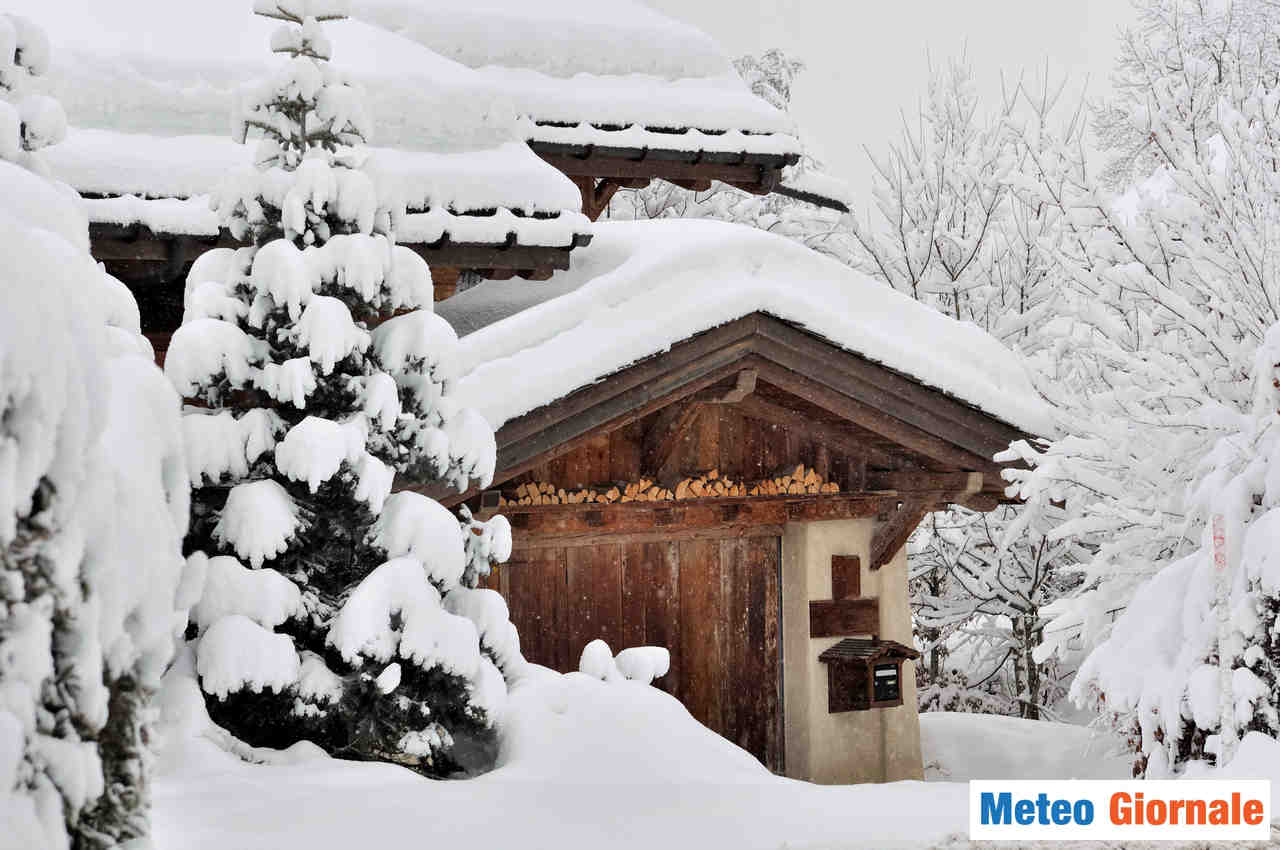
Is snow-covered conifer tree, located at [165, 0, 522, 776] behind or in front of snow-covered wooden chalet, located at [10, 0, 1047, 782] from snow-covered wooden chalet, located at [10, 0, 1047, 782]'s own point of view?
in front

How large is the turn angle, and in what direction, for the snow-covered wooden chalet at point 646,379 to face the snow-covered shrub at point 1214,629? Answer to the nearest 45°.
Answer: approximately 45° to its left

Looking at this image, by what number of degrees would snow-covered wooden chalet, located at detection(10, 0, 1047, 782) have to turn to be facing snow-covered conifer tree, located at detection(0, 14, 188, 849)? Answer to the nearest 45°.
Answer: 0° — it already faces it

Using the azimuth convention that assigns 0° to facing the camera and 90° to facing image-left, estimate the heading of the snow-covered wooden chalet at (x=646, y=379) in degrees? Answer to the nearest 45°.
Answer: approximately 0°

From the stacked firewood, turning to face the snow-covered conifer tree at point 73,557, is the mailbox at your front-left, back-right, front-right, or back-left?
back-left
